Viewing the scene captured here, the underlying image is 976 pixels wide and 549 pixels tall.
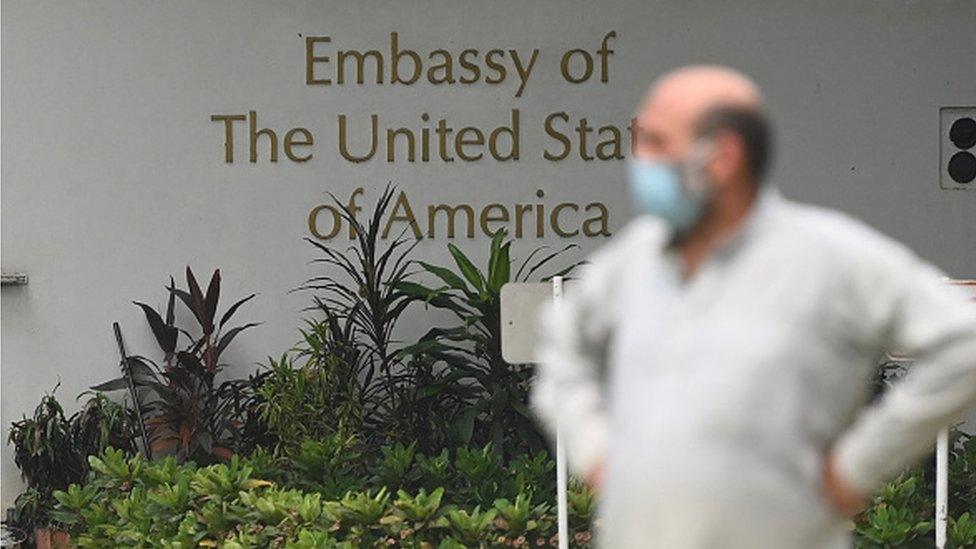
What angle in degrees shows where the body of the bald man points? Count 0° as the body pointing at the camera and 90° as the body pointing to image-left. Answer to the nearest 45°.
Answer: approximately 45°

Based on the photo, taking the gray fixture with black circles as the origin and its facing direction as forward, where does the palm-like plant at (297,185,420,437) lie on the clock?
The palm-like plant is roughly at 2 o'clock from the gray fixture with black circles.

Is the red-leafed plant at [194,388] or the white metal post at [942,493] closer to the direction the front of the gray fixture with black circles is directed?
the white metal post

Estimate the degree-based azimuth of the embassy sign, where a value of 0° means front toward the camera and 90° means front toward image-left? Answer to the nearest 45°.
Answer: approximately 0°

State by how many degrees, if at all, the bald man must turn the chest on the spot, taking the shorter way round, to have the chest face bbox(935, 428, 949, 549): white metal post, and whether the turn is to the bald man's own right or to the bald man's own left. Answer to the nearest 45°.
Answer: approximately 135° to the bald man's own right

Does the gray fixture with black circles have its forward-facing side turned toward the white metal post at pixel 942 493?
yes

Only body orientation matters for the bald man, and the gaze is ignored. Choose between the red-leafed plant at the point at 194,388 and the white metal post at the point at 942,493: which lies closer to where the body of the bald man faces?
the red-leafed plant

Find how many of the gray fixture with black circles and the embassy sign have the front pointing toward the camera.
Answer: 2

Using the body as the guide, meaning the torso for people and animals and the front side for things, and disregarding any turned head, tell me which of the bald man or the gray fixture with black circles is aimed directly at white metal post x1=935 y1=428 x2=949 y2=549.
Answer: the gray fixture with black circles
